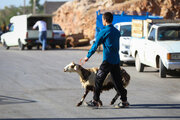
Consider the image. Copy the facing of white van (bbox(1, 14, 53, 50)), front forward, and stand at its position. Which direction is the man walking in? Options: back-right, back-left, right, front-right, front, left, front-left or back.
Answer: back-left

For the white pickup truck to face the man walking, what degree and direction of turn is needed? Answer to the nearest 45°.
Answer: approximately 45° to its right
